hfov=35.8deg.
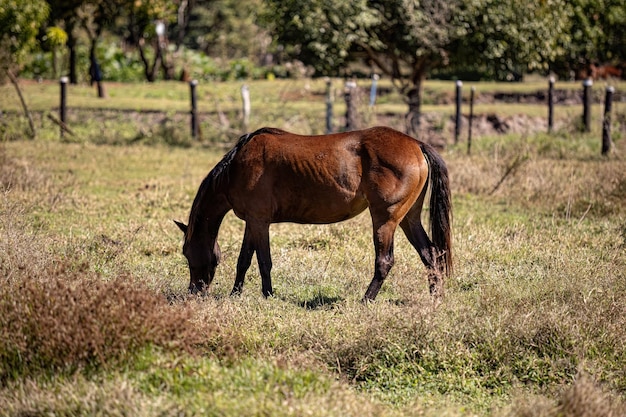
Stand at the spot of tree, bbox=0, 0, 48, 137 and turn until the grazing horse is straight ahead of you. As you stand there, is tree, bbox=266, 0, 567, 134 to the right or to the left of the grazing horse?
left

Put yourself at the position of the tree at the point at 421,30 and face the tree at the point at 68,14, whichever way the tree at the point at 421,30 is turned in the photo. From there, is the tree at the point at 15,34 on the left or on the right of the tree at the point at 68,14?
left

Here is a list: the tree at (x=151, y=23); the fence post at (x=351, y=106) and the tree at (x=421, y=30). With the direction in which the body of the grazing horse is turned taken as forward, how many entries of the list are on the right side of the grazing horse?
3

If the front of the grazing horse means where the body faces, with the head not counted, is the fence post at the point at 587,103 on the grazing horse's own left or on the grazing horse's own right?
on the grazing horse's own right

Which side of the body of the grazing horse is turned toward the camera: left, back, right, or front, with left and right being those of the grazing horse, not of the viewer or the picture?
left

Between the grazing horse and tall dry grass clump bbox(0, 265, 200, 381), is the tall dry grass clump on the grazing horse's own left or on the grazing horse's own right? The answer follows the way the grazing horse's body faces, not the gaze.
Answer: on the grazing horse's own left

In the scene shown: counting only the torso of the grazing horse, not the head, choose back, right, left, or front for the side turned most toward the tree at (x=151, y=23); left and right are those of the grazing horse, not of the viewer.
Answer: right

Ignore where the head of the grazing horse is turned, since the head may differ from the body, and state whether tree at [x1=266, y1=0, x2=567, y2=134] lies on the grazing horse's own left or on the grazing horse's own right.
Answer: on the grazing horse's own right
